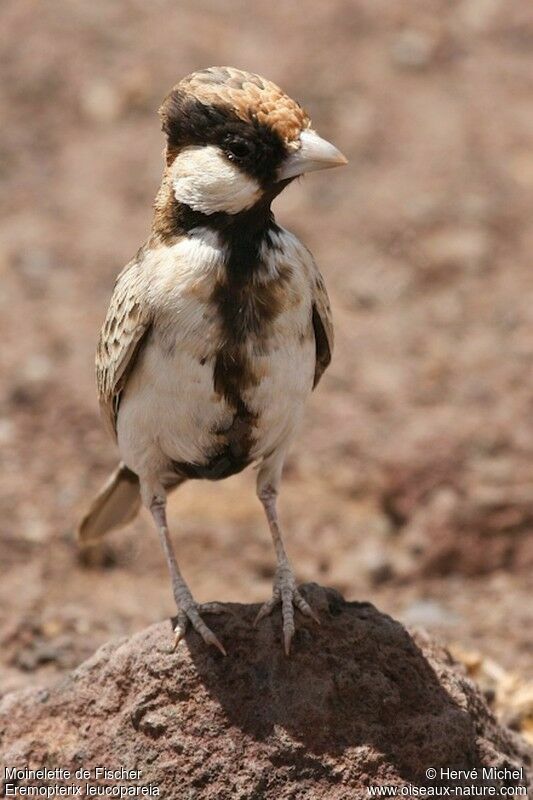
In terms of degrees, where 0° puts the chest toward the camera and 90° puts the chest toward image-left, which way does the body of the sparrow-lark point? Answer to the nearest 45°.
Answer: approximately 315°
